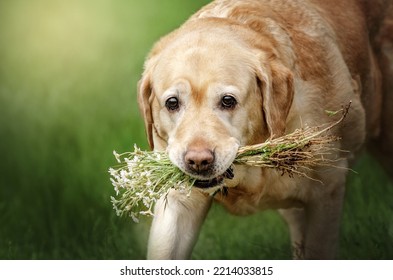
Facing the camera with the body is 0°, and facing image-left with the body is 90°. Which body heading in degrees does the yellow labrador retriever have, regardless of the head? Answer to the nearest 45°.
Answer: approximately 45°
